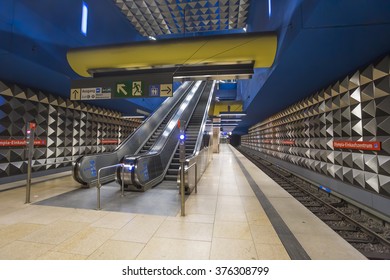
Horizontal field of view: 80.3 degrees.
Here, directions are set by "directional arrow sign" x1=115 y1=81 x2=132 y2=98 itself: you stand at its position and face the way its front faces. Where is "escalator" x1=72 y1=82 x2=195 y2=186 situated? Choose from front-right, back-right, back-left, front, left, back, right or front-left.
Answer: back

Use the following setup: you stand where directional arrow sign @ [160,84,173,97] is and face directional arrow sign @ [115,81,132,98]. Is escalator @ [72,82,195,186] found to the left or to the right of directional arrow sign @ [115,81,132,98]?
right

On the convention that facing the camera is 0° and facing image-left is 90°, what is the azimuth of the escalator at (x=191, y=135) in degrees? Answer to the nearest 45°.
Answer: approximately 0°

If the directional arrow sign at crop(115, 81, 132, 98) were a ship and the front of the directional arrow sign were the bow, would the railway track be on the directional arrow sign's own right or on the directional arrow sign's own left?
on the directional arrow sign's own left

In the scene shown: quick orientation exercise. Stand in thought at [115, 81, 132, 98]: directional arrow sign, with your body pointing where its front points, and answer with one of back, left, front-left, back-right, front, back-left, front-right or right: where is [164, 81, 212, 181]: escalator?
back-left

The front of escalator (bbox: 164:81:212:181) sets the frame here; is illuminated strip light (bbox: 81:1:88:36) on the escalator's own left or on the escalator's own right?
on the escalator's own right
